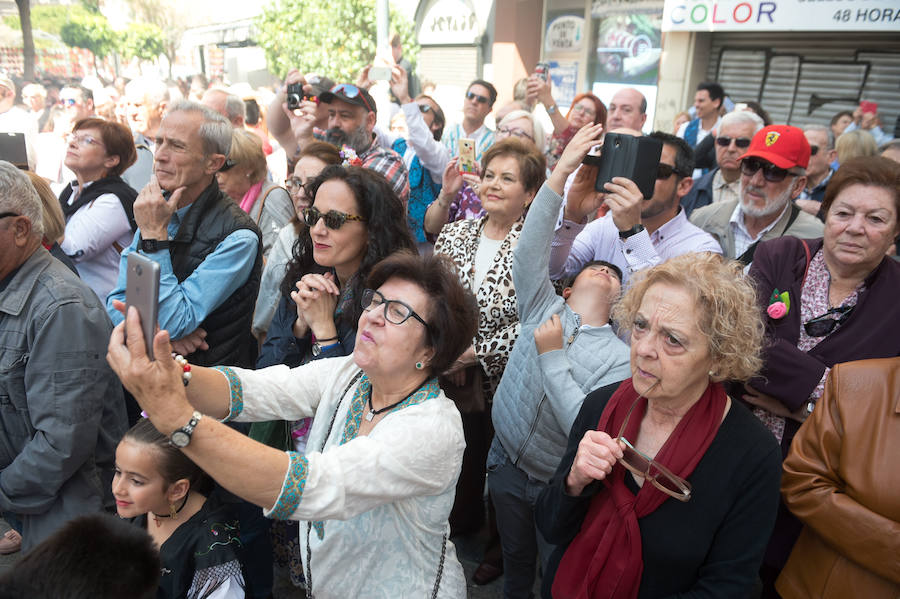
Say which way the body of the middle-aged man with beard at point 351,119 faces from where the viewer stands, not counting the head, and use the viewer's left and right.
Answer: facing the viewer and to the left of the viewer

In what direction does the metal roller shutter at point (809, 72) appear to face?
toward the camera

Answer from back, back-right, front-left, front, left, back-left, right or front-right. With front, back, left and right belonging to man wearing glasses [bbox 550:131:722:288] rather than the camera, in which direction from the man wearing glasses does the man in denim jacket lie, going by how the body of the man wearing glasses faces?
front

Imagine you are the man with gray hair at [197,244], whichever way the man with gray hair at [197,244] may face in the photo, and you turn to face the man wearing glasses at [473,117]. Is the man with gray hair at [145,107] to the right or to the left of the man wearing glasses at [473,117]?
left

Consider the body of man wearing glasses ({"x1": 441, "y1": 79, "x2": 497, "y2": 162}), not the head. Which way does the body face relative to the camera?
toward the camera

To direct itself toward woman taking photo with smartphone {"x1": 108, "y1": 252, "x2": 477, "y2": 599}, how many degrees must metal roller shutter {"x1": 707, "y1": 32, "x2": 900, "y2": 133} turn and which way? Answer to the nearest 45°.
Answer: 0° — it already faces them

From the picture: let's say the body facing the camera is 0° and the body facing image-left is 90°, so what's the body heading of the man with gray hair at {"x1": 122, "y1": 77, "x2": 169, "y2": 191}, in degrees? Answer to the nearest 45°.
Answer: approximately 45°

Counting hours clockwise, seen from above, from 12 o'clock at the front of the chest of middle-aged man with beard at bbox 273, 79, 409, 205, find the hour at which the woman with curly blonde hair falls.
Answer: The woman with curly blonde hair is roughly at 10 o'clock from the middle-aged man with beard.

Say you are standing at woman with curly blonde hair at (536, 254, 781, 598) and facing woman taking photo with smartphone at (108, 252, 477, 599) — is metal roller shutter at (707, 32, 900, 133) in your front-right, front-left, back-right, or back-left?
back-right

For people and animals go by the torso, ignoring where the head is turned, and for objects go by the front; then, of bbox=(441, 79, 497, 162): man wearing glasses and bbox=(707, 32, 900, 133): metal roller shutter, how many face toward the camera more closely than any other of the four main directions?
2

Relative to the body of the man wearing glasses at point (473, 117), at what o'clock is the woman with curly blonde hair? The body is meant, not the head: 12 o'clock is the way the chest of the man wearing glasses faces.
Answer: The woman with curly blonde hair is roughly at 12 o'clock from the man wearing glasses.

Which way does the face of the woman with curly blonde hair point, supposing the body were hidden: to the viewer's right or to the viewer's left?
to the viewer's left

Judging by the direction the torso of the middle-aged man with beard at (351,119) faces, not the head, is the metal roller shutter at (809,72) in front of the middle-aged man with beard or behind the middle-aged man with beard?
behind

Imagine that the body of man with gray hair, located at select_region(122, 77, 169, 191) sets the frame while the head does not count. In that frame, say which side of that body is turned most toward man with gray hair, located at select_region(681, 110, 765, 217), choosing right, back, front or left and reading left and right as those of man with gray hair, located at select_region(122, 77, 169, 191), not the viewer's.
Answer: left

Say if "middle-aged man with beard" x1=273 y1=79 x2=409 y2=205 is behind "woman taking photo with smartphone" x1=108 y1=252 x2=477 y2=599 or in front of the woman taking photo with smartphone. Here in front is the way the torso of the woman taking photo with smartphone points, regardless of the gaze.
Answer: behind
